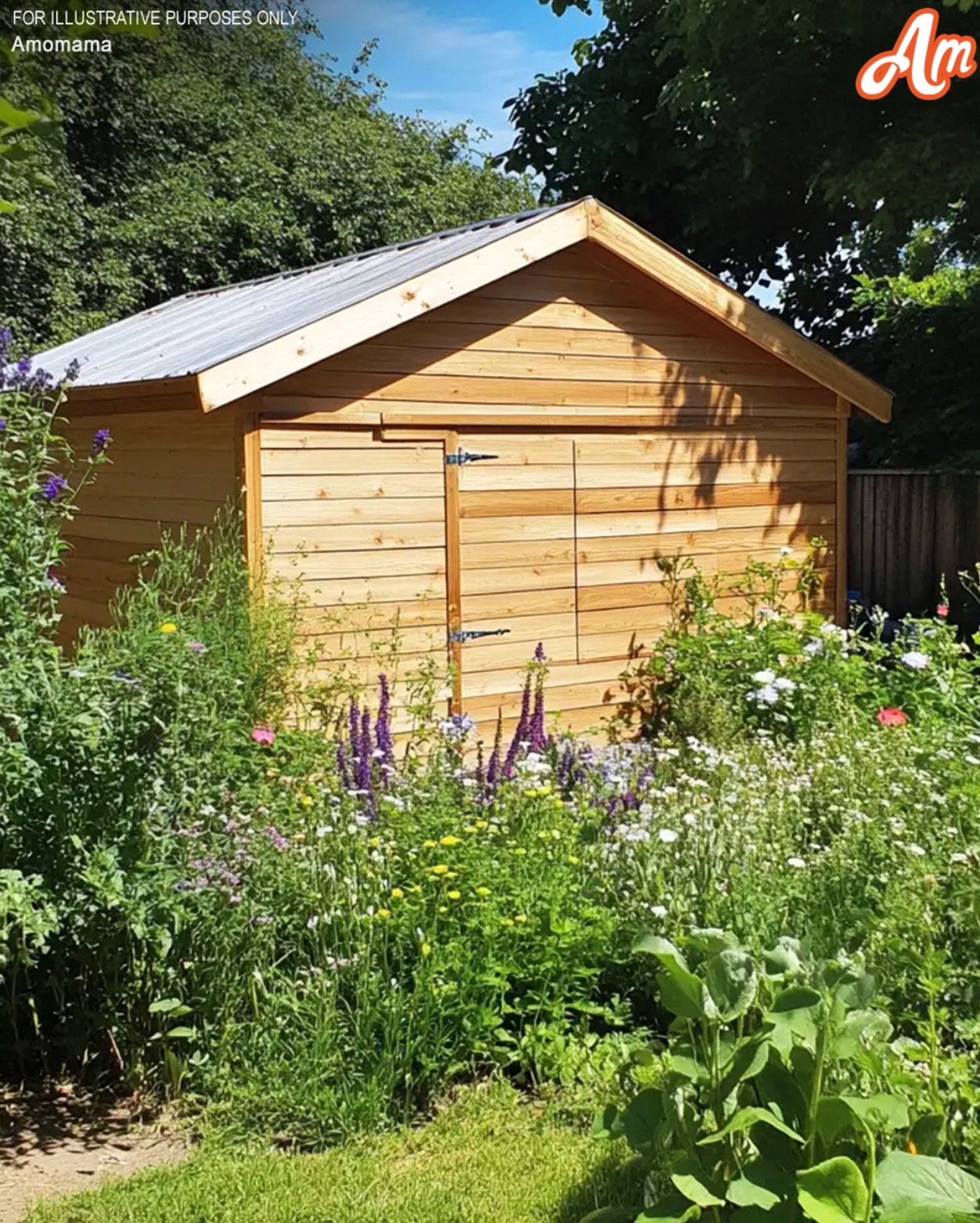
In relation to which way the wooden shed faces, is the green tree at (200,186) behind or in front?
behind

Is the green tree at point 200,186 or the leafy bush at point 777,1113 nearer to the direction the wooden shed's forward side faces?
the leafy bush

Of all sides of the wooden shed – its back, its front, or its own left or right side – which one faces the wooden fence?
left

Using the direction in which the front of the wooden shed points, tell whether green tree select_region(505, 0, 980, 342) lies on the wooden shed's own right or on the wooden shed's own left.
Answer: on the wooden shed's own left

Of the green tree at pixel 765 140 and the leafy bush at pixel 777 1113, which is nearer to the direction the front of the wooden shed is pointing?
the leafy bush

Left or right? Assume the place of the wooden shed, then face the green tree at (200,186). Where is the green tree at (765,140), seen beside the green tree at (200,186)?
right

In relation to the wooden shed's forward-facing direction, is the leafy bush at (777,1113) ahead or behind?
ahead
